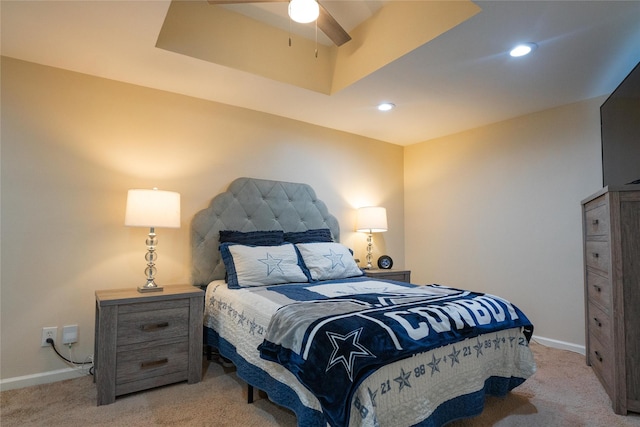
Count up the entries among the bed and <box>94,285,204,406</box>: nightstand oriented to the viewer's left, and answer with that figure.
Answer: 0

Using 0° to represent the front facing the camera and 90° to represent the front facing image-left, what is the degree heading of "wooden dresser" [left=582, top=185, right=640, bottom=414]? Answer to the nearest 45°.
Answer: approximately 90°

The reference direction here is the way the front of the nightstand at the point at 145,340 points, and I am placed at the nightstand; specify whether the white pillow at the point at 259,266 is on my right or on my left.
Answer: on my left

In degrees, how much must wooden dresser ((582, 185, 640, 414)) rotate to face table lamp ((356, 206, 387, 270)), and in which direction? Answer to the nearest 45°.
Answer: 0° — it already faces it

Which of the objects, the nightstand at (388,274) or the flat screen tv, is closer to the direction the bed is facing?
the flat screen tv

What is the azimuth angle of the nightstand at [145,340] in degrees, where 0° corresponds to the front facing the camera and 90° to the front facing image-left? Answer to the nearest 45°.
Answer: approximately 315°

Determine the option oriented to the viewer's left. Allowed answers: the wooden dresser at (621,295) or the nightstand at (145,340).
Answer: the wooden dresser

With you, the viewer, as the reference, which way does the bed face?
facing the viewer and to the right of the viewer

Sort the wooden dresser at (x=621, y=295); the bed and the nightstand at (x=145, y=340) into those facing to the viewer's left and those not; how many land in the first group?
1

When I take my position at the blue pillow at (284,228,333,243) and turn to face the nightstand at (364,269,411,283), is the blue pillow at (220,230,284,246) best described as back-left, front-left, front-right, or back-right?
back-right
